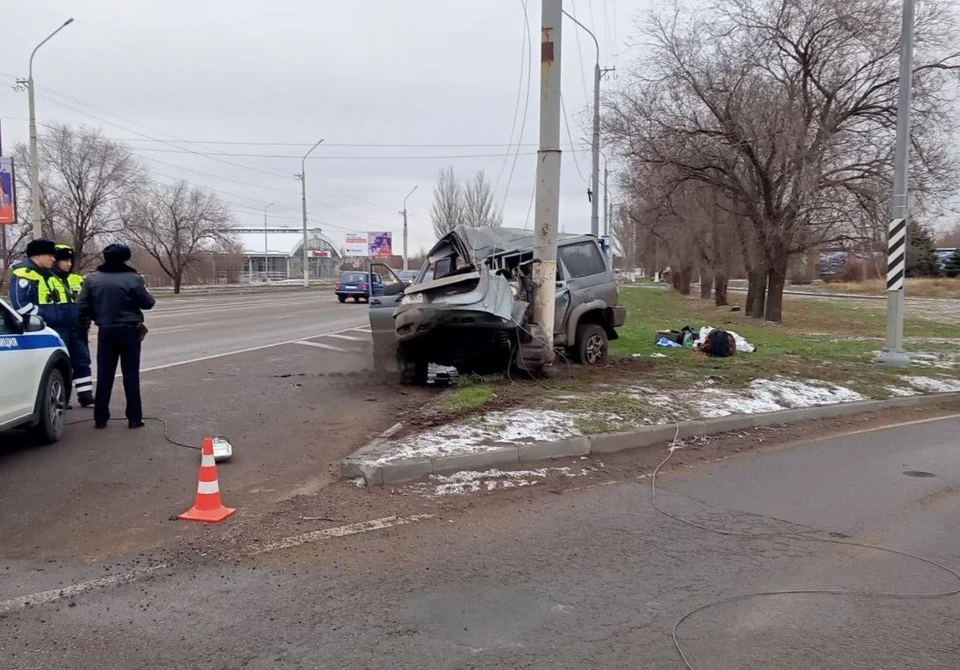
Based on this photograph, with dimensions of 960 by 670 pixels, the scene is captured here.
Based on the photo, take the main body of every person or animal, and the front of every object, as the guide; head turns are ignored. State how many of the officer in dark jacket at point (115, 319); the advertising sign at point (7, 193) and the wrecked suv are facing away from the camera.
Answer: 1

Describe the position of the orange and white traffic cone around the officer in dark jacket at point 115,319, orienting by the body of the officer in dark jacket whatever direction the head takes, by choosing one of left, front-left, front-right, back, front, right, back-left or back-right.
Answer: back

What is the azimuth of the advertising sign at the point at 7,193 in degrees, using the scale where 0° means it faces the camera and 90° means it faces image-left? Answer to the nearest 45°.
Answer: approximately 315°

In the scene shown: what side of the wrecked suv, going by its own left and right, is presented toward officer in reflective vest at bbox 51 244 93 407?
front

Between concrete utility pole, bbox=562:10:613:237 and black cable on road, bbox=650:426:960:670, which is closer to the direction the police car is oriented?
the concrete utility pole

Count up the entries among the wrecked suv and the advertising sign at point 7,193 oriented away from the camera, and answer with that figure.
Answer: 0

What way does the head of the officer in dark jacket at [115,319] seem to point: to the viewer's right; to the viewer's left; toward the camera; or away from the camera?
away from the camera

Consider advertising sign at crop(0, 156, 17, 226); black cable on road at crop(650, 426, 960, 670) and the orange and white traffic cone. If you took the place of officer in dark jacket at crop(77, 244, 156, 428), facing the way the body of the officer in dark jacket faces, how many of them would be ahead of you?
1

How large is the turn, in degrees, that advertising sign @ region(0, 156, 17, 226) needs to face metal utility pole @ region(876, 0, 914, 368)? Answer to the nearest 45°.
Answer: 0° — it already faces it

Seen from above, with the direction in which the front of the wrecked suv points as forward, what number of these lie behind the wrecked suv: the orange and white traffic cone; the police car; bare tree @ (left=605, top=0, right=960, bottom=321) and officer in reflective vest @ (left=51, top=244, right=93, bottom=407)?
1

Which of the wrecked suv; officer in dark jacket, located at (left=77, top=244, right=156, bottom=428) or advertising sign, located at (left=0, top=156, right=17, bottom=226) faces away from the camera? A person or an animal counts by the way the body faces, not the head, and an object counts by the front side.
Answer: the officer in dark jacket

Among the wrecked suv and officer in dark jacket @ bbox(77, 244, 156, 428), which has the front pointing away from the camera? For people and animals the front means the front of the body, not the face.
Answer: the officer in dark jacket

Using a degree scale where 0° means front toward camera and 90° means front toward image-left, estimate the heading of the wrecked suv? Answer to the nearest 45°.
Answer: approximately 45°

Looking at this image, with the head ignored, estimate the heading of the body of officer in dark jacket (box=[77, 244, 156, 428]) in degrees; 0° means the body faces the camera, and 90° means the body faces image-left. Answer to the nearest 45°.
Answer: approximately 180°

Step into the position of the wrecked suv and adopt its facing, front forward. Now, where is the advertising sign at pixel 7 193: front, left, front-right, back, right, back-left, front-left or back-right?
right
